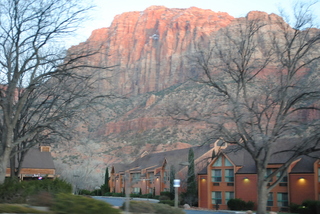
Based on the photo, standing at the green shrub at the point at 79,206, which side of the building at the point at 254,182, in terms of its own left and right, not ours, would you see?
front

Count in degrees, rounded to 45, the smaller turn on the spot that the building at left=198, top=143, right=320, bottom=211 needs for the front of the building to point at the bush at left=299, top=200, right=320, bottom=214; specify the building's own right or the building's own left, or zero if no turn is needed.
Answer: approximately 45° to the building's own left

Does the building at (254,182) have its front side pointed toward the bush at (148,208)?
yes

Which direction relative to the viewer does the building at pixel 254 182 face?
toward the camera
